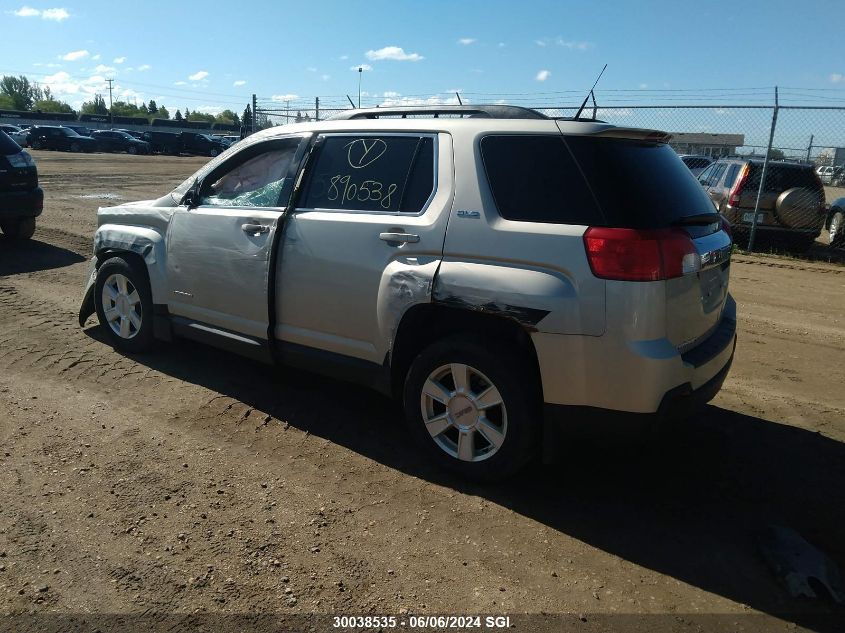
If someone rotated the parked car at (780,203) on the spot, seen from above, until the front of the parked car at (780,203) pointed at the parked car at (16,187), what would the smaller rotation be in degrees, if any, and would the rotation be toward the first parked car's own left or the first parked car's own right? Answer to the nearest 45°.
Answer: approximately 90° to the first parked car's own left

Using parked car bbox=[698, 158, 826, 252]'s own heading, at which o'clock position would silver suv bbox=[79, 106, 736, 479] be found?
The silver suv is roughly at 8 o'clock from the parked car.

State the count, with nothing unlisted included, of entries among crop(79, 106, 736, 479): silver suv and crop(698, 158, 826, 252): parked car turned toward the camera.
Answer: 0

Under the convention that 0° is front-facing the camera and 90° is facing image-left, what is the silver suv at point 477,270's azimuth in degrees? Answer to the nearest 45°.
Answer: approximately 135°

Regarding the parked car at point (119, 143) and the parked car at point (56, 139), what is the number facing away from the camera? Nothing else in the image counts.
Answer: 0

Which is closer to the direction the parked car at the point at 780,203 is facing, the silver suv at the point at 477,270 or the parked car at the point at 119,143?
the parked car

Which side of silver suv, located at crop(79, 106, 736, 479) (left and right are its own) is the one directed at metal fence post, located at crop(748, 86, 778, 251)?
right
